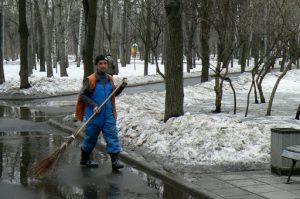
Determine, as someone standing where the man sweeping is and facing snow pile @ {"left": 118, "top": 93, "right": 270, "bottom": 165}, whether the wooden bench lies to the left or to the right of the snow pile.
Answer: right

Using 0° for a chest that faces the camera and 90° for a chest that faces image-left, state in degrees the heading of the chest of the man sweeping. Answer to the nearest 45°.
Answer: approximately 315°

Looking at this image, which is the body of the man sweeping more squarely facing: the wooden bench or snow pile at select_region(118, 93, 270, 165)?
the wooden bench

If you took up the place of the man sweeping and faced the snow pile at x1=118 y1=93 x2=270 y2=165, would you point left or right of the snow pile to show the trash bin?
right

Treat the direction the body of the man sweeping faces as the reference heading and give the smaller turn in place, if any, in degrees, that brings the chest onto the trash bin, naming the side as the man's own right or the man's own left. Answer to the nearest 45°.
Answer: approximately 45° to the man's own left

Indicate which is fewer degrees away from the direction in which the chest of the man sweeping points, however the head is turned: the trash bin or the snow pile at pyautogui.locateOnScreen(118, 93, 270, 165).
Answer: the trash bin

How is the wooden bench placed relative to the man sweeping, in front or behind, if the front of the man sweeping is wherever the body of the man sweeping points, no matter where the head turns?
in front
